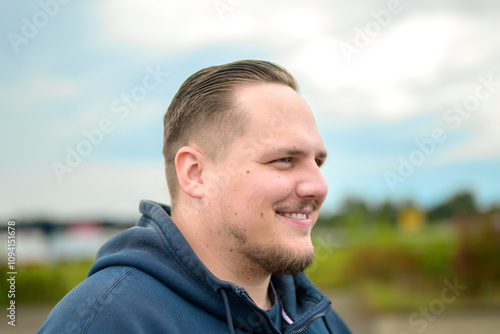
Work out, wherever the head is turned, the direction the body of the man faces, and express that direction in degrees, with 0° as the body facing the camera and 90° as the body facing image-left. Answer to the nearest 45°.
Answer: approximately 315°

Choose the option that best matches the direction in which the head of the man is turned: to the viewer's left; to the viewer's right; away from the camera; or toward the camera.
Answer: to the viewer's right
